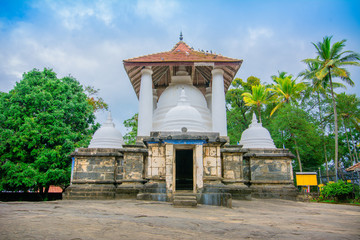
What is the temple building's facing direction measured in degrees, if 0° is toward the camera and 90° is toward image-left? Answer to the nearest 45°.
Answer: approximately 0°

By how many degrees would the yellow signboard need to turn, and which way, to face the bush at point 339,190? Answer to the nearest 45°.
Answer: approximately 45° to its left

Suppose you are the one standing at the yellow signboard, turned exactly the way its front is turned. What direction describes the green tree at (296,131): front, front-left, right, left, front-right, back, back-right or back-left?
back

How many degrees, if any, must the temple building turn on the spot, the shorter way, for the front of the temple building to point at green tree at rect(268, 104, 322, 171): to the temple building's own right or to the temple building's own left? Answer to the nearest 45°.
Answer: approximately 135° to the temple building's own left

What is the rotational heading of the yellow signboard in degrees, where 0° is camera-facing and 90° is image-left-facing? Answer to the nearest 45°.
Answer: approximately 0°

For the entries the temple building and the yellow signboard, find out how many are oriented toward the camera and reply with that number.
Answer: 2
